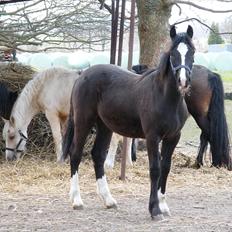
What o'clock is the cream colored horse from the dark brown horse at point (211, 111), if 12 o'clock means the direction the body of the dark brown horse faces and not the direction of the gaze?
The cream colored horse is roughly at 12 o'clock from the dark brown horse.

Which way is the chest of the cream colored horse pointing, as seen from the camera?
to the viewer's left

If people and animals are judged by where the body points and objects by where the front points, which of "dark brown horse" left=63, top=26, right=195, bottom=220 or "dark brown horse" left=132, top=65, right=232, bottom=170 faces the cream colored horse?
"dark brown horse" left=132, top=65, right=232, bottom=170

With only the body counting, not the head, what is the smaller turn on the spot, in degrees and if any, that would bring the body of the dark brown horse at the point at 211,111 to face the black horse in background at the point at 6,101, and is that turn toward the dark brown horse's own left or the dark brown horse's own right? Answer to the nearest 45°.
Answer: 0° — it already faces it

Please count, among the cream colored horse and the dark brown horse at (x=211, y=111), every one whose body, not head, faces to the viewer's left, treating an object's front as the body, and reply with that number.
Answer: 2

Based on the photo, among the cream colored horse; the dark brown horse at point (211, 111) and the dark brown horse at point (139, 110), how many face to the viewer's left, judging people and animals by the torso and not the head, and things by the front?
2

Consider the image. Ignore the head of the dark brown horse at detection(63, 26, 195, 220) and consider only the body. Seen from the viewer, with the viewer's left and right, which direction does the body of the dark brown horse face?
facing the viewer and to the right of the viewer

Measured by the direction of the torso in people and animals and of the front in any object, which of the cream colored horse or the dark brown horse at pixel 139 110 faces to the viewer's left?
the cream colored horse

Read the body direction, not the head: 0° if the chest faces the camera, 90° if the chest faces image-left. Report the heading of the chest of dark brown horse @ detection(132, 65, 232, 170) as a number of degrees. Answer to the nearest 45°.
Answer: approximately 90°

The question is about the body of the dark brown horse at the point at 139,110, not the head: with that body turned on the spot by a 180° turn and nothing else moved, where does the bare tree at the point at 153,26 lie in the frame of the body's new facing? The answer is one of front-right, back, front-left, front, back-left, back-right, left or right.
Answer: front-right

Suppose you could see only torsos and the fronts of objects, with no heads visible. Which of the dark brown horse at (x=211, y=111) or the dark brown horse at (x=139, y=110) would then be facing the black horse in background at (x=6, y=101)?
the dark brown horse at (x=211, y=111)

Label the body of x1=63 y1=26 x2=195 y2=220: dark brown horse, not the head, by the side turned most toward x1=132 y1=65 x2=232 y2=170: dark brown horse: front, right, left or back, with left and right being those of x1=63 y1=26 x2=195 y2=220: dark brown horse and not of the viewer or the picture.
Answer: left

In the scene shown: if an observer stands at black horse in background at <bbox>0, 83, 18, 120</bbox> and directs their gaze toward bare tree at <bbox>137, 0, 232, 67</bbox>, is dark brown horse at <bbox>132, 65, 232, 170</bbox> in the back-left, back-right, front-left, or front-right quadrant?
front-right

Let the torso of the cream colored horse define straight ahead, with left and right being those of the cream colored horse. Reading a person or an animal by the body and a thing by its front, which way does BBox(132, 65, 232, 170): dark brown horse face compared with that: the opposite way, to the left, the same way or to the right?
the same way

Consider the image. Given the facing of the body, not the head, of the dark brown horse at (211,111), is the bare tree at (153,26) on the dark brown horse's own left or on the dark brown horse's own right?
on the dark brown horse's own right

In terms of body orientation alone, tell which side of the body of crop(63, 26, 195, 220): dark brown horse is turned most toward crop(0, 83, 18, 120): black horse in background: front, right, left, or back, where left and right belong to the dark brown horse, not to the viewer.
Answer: back
